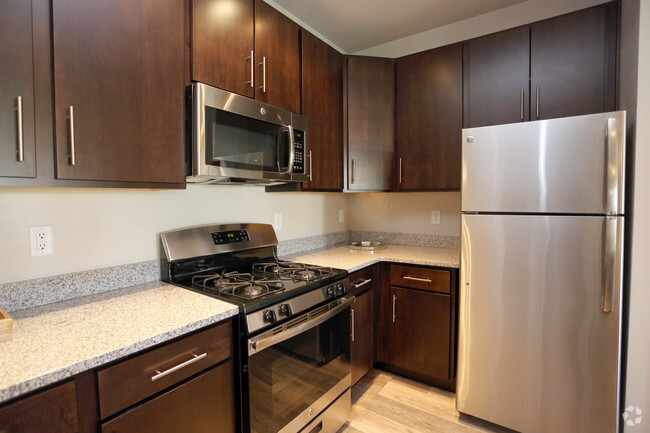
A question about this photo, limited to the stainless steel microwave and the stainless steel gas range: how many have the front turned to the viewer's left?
0

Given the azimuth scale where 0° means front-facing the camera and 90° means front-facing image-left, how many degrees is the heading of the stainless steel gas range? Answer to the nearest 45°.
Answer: approximately 315°

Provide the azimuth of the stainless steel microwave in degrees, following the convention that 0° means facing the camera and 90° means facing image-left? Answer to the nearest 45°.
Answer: approximately 315°

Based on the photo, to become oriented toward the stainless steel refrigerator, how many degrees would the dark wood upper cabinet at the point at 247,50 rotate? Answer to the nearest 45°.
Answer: approximately 45° to its left

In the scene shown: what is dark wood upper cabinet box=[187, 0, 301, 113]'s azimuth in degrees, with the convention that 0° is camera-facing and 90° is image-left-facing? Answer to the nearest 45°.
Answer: approximately 315°

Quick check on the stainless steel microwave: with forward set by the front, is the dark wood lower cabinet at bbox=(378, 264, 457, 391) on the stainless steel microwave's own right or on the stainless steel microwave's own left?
on the stainless steel microwave's own left

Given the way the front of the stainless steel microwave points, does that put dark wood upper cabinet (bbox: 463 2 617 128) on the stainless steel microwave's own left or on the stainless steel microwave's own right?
on the stainless steel microwave's own left

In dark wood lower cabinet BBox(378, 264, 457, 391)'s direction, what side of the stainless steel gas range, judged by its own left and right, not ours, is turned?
left

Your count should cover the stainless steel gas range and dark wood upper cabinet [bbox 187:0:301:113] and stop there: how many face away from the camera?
0
